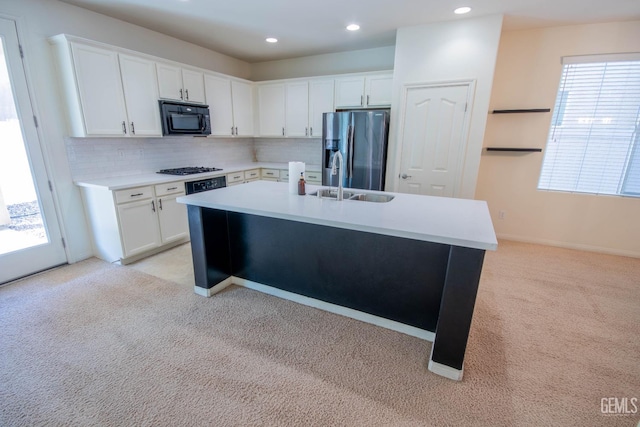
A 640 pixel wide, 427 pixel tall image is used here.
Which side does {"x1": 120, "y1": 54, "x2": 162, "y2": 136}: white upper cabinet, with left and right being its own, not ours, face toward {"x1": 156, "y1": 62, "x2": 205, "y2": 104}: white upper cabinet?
left

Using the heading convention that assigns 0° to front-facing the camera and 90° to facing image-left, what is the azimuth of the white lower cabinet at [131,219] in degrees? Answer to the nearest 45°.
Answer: approximately 315°

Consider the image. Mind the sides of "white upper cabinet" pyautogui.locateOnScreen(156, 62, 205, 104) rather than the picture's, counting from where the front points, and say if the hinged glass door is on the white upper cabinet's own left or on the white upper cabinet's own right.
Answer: on the white upper cabinet's own right

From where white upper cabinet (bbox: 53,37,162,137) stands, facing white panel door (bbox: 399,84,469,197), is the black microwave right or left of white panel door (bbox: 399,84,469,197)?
left
